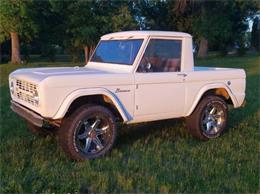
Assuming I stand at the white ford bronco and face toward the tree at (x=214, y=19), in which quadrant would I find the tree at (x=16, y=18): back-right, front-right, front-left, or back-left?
front-left

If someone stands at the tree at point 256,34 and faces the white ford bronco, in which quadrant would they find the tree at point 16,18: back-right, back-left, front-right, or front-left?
front-right

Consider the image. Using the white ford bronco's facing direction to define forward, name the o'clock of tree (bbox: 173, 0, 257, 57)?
The tree is roughly at 5 o'clock from the white ford bronco.

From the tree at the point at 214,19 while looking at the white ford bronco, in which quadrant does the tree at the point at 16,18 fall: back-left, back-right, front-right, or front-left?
front-right

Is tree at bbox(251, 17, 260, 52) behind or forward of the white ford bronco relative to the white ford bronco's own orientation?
behind

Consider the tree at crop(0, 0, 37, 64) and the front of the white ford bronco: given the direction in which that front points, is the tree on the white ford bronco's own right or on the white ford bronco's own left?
on the white ford bronco's own right
